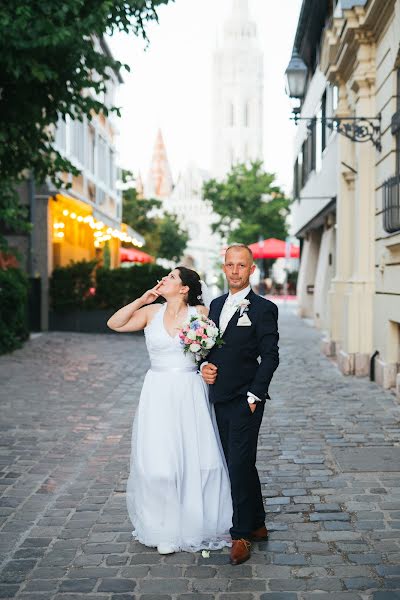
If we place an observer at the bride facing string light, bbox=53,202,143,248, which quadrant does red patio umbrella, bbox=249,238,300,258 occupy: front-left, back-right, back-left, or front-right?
front-right

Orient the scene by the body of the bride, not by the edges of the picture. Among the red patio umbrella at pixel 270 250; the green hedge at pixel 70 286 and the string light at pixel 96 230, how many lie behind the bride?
3

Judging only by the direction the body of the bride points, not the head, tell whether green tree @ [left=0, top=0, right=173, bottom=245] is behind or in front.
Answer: behind

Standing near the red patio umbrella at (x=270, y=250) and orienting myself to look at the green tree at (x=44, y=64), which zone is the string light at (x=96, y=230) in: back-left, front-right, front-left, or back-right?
front-right

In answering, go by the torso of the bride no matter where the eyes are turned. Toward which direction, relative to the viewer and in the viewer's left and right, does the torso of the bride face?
facing the viewer

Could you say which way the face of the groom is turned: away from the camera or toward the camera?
toward the camera

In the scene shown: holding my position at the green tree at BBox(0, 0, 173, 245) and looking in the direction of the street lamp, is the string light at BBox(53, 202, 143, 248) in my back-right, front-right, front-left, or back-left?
front-left

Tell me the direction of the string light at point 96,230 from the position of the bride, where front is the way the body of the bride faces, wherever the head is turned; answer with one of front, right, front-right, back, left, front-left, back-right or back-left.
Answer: back

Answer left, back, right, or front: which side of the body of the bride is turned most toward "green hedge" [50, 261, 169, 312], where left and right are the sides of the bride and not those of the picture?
back
